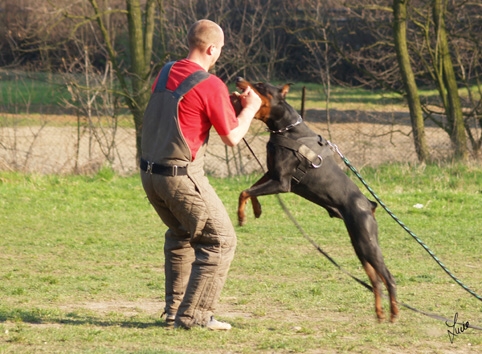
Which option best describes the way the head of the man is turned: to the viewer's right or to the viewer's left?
to the viewer's right

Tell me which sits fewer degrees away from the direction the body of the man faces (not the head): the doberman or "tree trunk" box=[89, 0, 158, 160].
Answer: the doberman

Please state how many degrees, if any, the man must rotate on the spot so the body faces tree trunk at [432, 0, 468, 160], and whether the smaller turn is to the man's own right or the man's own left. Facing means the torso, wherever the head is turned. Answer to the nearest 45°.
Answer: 0° — they already face it

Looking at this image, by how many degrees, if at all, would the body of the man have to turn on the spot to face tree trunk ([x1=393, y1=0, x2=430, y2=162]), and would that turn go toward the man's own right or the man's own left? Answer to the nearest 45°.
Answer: approximately 45° to the man's own left

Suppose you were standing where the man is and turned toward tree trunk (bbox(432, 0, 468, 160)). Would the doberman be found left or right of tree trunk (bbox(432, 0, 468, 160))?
right

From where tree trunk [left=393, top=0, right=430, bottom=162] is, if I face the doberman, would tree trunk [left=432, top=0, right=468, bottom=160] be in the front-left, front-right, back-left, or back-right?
back-left

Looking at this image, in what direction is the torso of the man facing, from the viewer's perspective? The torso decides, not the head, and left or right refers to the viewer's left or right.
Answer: facing away from the viewer and to the right of the viewer

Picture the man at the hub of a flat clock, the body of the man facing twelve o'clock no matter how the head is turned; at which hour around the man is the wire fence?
The wire fence is roughly at 10 o'clock from the man.

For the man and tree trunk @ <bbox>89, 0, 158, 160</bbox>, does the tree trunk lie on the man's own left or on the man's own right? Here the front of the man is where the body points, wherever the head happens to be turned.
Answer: on the man's own left

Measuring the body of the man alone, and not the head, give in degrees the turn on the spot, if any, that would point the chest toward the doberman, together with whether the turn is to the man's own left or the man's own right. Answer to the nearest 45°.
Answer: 0° — they already face it

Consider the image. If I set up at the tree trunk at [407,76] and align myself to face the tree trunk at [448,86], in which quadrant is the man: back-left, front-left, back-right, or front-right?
back-right
